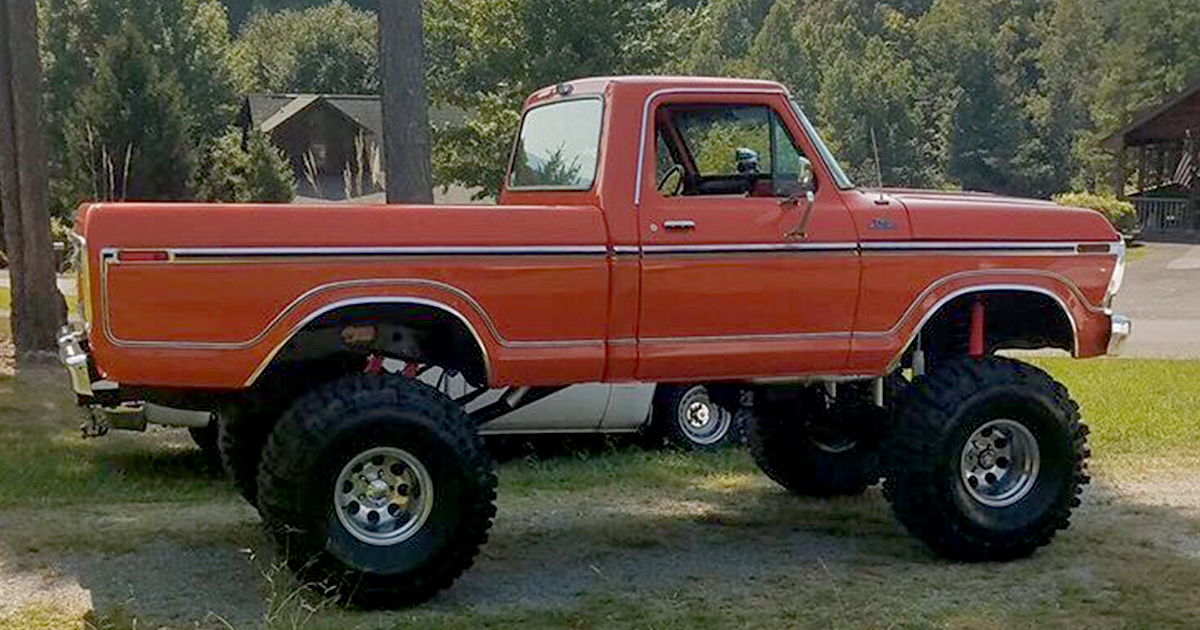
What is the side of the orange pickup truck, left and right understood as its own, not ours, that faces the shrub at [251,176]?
left

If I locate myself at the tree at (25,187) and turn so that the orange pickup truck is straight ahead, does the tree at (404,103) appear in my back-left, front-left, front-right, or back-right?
front-left

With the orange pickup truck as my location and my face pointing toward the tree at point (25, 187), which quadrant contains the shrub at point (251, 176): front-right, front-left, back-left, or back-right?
front-right

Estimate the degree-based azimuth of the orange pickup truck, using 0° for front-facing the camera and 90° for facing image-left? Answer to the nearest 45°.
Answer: approximately 270°

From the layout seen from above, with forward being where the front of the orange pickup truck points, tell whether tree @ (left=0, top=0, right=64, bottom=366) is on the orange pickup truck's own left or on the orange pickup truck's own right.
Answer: on the orange pickup truck's own left

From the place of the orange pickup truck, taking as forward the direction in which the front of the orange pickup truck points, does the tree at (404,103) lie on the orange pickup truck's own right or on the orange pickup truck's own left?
on the orange pickup truck's own left

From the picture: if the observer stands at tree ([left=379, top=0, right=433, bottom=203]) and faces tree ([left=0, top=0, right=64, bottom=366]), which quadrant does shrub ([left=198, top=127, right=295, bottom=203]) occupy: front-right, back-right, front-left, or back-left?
front-right
